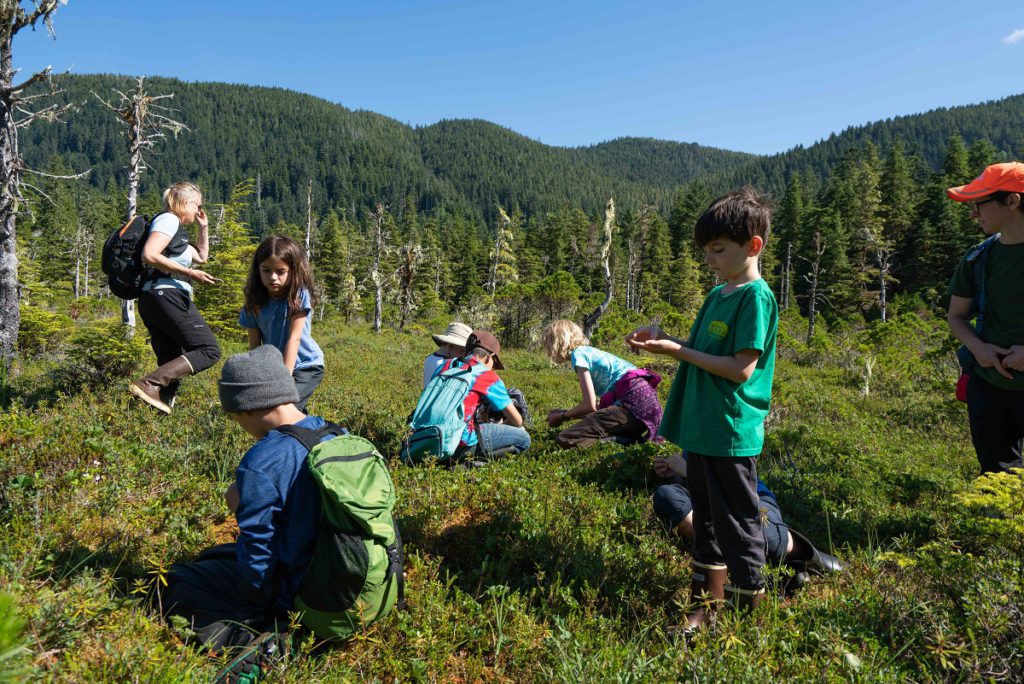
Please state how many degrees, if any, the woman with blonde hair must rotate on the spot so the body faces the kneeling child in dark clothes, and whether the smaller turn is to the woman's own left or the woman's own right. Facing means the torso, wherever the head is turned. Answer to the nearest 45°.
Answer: approximately 45° to the woman's own right

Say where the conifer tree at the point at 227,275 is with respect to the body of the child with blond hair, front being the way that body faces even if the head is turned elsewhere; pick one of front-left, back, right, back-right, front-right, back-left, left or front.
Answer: front-right

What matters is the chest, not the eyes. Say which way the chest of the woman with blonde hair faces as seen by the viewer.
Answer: to the viewer's right

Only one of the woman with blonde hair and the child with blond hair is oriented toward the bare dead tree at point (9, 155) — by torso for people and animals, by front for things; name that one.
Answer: the child with blond hair

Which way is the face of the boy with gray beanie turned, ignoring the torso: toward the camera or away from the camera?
away from the camera

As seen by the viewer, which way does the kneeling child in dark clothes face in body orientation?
to the viewer's left

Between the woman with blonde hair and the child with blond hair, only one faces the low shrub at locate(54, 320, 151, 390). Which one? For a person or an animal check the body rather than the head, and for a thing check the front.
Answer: the child with blond hair

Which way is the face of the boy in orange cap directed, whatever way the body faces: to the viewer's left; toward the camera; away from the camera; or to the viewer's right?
to the viewer's left

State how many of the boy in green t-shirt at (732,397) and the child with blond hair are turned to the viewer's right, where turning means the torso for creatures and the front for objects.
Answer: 0

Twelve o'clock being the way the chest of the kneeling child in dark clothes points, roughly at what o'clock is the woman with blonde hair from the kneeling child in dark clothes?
The woman with blonde hair is roughly at 12 o'clock from the kneeling child in dark clothes.

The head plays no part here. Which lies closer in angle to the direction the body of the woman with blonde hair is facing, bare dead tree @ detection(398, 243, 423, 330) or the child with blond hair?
the child with blond hair

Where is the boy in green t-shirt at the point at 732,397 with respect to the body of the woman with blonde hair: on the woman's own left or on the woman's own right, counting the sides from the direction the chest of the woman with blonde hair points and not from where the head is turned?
on the woman's own right

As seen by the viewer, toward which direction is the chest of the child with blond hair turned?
to the viewer's left

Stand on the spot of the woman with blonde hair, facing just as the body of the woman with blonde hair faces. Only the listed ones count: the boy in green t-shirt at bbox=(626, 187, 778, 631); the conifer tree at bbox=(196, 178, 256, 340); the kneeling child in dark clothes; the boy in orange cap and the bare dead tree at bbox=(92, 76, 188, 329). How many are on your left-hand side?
2

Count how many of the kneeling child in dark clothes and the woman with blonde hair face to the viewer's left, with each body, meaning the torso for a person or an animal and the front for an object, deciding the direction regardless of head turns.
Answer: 1
